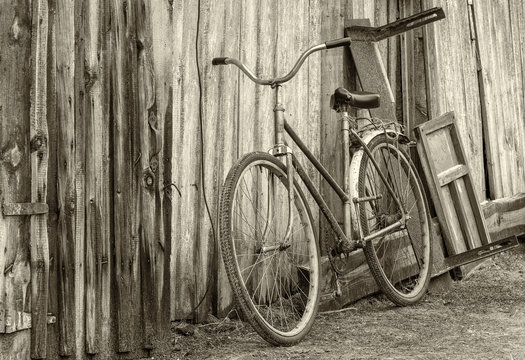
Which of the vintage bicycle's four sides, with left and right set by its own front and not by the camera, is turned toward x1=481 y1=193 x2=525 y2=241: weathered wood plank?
back

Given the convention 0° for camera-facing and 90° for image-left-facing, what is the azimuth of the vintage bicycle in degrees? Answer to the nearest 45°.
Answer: approximately 45°

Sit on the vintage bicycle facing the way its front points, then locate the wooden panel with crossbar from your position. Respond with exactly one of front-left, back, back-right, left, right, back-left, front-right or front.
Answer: back
